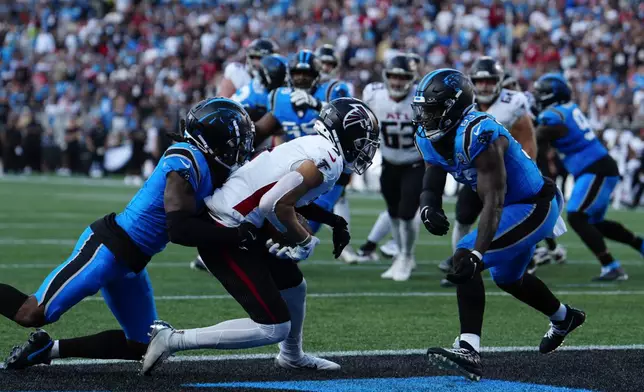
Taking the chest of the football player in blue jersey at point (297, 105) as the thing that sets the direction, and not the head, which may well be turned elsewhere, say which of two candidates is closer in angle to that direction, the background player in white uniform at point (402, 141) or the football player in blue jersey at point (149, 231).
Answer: the football player in blue jersey

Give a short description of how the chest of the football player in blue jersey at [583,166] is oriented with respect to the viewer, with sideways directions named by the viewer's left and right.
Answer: facing to the left of the viewer

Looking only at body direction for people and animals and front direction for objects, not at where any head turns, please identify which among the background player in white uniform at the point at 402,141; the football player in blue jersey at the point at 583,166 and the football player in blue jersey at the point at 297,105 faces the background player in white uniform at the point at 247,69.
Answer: the football player in blue jersey at the point at 583,166

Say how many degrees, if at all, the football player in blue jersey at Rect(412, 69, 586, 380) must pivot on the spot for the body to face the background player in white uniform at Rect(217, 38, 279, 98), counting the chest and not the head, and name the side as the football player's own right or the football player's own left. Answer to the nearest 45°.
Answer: approximately 90° to the football player's own right

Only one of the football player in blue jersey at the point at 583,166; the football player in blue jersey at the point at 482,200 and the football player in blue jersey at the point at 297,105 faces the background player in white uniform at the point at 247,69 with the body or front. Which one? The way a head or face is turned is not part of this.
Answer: the football player in blue jersey at the point at 583,166

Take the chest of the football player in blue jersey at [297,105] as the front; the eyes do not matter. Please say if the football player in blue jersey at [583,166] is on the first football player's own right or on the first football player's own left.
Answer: on the first football player's own left

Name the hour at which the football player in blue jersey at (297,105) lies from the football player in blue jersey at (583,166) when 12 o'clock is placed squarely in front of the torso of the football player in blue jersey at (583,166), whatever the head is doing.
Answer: the football player in blue jersey at (297,105) is roughly at 11 o'clock from the football player in blue jersey at (583,166).
